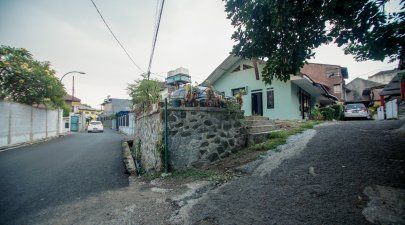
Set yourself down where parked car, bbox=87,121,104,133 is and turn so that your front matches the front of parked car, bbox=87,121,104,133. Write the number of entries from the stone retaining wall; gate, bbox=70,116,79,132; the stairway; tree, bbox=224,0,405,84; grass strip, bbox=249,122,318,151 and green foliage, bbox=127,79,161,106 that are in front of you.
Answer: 5
